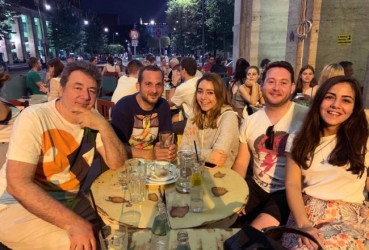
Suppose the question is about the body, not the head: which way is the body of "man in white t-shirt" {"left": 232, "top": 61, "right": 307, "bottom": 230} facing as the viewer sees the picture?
toward the camera

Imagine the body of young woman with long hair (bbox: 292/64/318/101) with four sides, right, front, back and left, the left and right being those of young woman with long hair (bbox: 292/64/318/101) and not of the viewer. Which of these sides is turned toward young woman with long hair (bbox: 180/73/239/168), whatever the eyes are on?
front

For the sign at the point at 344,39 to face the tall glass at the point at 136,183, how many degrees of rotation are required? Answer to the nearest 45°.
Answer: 0° — it already faces it

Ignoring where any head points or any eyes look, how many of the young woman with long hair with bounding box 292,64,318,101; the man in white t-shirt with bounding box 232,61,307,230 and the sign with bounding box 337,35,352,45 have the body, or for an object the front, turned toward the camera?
3

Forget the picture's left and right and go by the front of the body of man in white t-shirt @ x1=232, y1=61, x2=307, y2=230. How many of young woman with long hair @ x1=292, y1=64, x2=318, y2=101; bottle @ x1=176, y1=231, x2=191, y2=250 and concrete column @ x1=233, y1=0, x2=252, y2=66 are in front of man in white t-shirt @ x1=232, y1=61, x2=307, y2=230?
1

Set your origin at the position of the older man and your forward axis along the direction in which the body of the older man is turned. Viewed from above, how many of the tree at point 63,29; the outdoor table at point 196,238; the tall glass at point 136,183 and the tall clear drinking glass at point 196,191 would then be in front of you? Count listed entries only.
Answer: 3

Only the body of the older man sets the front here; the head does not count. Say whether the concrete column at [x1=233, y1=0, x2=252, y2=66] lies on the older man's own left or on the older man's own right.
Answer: on the older man's own left

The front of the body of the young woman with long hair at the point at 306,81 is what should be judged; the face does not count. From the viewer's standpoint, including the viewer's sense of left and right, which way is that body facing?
facing the viewer

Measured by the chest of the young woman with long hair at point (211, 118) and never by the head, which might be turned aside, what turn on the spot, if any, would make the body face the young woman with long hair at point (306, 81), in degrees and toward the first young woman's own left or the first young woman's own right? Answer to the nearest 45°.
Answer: approximately 180°
